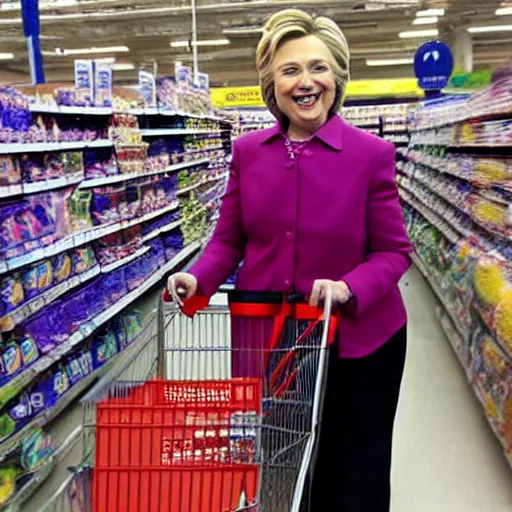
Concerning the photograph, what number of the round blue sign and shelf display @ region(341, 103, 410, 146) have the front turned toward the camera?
2

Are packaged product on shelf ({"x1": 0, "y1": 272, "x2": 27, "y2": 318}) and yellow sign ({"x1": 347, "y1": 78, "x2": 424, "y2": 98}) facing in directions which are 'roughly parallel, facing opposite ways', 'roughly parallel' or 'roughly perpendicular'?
roughly perpendicular

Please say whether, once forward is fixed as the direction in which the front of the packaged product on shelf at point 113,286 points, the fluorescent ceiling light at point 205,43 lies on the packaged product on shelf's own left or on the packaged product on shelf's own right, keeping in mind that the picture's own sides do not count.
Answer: on the packaged product on shelf's own left

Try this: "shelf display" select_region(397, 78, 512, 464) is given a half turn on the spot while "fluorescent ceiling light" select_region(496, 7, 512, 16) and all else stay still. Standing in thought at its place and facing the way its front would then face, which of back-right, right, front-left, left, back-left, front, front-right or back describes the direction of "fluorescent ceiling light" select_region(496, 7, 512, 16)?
left

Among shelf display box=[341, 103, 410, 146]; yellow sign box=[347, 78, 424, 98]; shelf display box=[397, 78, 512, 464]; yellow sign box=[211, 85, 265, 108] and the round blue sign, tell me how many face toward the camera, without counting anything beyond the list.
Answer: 4

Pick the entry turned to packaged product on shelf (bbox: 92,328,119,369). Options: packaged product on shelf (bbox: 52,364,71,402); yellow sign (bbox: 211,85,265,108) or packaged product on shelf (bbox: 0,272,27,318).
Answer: the yellow sign

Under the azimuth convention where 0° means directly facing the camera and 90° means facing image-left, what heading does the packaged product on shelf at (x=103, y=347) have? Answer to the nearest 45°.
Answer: approximately 315°

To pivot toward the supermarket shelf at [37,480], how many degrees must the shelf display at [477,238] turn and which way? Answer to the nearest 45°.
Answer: approximately 45° to its left

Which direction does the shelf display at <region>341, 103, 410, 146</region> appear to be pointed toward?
toward the camera

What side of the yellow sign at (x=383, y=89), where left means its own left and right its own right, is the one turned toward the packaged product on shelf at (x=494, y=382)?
front

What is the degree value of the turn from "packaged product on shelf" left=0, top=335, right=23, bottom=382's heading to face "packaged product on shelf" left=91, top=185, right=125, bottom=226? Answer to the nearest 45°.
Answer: approximately 90° to its left

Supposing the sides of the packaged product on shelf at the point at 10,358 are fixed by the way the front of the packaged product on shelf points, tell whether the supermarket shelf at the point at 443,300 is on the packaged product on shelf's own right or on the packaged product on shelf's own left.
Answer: on the packaged product on shelf's own left

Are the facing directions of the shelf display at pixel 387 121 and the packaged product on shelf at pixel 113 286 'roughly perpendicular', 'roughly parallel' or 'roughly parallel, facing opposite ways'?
roughly perpendicular
